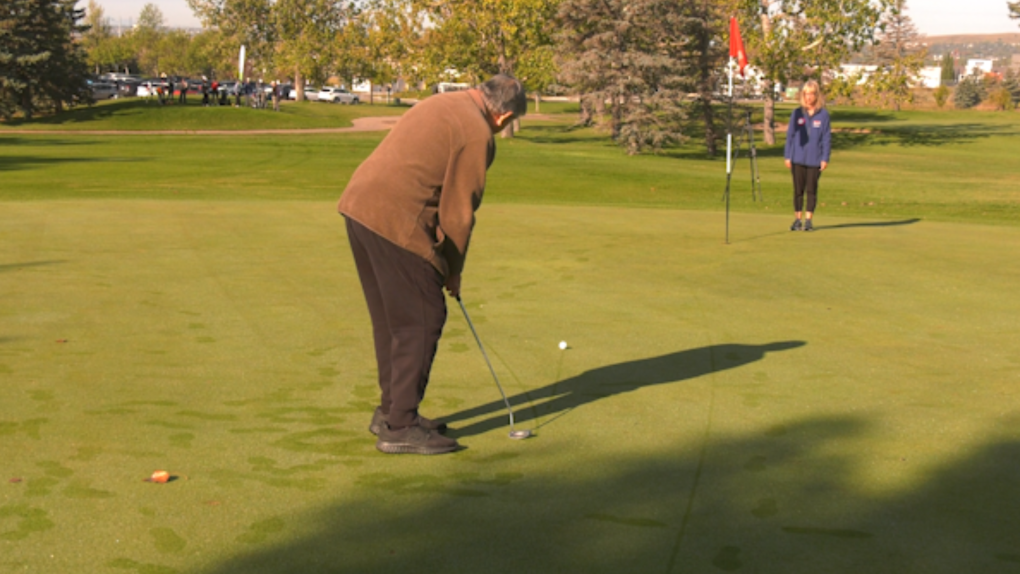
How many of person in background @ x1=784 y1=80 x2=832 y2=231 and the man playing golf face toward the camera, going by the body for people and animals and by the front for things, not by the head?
1

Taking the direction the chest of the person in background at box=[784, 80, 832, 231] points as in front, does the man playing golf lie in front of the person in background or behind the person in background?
in front

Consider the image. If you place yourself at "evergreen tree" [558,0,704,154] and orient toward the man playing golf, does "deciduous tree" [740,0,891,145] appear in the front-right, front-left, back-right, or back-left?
back-left

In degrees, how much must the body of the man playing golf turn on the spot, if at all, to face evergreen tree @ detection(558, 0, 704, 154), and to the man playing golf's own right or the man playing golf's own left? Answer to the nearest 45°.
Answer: approximately 90° to the man playing golf's own left

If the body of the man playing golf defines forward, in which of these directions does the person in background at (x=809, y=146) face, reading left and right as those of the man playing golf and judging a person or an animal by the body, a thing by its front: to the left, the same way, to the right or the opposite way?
to the right

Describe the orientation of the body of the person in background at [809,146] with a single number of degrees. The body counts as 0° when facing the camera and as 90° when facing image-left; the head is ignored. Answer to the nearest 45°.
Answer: approximately 0°

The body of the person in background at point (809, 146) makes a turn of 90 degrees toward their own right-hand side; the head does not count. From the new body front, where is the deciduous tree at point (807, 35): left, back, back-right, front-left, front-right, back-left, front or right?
right

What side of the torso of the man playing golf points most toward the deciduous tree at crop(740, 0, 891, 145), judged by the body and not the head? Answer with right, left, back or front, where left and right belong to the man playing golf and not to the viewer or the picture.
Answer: left

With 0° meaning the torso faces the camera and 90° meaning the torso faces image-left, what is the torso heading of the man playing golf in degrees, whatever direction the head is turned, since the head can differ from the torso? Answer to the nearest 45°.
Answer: approximately 270°
